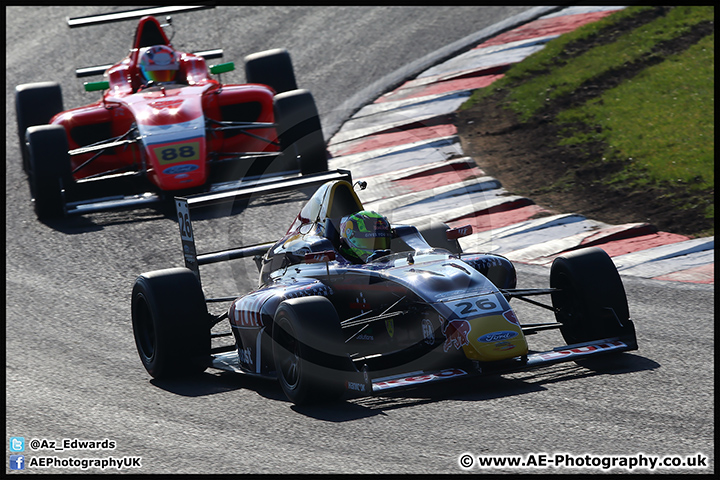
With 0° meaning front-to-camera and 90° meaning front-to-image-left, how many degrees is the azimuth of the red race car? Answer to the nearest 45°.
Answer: approximately 0°
